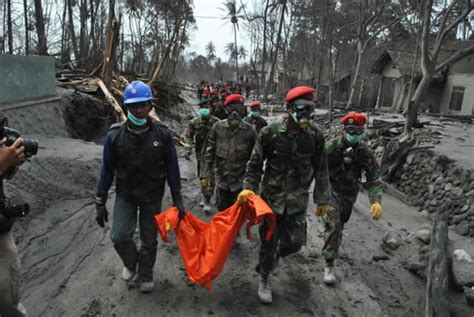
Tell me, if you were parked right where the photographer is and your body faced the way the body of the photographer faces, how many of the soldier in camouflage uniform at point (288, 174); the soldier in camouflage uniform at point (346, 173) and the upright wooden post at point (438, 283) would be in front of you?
3

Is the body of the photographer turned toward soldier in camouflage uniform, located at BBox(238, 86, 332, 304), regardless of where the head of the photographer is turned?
yes

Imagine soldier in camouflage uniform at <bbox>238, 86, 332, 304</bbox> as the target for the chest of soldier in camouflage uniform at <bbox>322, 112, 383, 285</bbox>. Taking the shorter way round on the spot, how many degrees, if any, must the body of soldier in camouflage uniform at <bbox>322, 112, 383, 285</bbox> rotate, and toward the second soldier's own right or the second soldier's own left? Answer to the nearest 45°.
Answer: approximately 45° to the second soldier's own right

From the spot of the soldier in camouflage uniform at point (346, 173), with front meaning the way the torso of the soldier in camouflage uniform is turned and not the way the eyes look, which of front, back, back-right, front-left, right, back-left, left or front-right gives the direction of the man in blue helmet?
front-right

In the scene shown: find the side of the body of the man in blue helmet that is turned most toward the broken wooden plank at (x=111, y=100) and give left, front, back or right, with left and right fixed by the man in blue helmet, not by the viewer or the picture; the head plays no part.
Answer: back

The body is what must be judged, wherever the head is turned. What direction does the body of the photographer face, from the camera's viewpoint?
to the viewer's right

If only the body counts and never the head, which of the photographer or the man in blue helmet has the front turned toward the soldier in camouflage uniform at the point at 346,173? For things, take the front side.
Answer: the photographer

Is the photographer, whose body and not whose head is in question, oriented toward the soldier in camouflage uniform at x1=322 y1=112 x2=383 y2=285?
yes

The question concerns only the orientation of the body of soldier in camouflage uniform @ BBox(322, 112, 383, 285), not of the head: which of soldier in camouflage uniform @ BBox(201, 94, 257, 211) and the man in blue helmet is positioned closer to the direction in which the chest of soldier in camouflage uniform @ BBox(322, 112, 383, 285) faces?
the man in blue helmet
